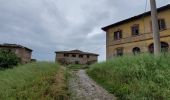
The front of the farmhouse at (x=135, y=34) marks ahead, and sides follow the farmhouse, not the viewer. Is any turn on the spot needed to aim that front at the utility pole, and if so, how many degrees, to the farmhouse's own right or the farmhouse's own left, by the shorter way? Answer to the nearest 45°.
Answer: approximately 45° to the farmhouse's own left

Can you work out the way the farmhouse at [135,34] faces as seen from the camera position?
facing the viewer and to the left of the viewer

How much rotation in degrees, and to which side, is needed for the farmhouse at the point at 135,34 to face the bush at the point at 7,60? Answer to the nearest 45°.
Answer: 0° — it already faces it

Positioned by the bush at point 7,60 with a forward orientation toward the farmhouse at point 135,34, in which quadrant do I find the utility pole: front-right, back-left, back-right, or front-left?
front-right

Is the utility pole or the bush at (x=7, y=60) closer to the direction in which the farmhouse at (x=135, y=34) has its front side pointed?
the bush
